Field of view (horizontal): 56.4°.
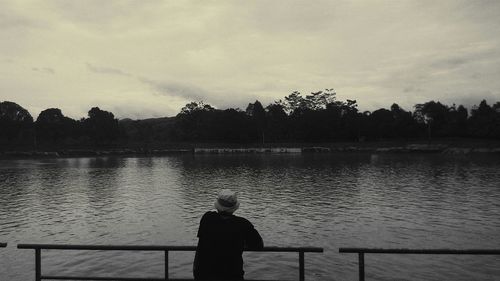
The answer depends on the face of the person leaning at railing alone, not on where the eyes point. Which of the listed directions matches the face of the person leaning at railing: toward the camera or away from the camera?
away from the camera

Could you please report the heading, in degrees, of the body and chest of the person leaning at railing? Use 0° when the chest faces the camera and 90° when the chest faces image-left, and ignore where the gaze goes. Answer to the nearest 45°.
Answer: approximately 180°
